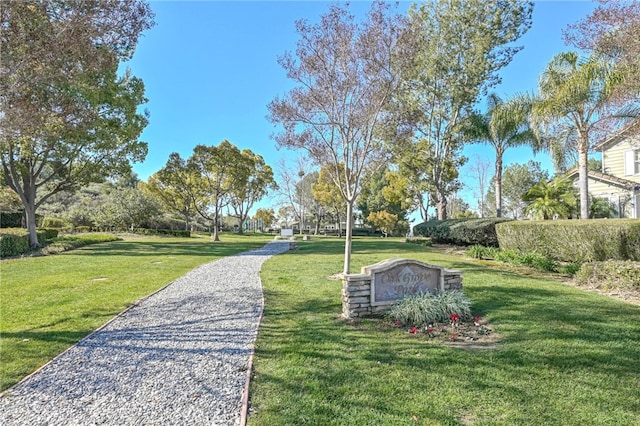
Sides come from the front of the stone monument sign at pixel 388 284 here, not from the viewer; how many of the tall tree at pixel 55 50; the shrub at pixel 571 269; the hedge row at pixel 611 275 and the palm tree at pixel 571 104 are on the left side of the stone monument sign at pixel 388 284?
3

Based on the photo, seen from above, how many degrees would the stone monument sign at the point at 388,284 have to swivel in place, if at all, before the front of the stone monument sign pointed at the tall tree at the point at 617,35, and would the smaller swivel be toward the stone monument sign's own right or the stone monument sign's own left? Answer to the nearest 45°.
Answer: approximately 90° to the stone monument sign's own left

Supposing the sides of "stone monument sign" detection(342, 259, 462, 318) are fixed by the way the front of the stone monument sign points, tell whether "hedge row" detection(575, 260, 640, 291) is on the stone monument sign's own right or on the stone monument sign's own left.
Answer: on the stone monument sign's own left

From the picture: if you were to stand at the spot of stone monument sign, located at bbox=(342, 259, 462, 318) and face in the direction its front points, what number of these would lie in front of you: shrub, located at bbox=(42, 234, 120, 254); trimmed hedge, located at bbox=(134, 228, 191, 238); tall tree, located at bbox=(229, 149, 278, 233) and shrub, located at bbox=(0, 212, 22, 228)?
0

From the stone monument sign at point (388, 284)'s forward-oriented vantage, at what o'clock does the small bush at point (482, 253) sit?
The small bush is roughly at 8 o'clock from the stone monument sign.

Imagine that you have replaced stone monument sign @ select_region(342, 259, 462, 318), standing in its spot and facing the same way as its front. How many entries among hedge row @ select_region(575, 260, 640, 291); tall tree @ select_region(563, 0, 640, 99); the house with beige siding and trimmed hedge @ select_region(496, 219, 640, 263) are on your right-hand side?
0

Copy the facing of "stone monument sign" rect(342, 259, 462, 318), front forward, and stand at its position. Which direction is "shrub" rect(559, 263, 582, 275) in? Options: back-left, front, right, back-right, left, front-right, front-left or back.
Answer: left

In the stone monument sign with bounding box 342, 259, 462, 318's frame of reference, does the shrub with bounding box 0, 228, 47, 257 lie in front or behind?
behind

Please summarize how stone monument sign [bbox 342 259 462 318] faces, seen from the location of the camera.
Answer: facing the viewer and to the right of the viewer

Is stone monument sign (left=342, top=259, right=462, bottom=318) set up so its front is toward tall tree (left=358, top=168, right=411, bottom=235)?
no

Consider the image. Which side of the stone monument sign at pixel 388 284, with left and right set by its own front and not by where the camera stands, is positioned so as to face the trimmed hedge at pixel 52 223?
back

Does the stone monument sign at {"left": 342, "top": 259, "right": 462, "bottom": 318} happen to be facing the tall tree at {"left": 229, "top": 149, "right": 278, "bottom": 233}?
no

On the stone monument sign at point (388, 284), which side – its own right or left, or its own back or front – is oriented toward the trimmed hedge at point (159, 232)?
back

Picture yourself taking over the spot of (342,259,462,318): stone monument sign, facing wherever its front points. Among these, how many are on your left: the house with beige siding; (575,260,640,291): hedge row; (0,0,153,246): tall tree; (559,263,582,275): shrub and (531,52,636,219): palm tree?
4

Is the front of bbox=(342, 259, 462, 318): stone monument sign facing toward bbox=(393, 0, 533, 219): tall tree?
no

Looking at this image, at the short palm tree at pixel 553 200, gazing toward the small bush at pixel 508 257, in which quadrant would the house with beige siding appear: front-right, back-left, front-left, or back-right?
back-left
